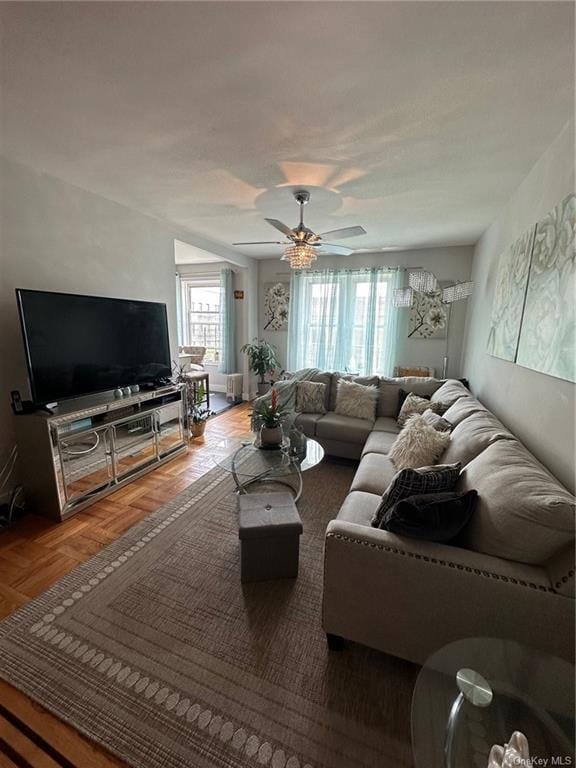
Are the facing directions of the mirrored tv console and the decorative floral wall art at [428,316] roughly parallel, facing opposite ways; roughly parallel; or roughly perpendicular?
roughly perpendicular

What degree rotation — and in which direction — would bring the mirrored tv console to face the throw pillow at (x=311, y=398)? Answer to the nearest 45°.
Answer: approximately 45° to its left

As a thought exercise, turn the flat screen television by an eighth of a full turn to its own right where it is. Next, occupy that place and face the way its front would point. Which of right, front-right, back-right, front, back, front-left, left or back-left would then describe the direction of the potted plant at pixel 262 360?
back-left

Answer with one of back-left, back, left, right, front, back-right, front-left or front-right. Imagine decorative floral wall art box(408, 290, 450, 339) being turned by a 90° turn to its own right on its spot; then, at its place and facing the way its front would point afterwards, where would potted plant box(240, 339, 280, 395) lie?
front

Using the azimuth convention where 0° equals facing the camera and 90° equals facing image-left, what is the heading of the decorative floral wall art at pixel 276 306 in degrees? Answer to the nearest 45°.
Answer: approximately 0°

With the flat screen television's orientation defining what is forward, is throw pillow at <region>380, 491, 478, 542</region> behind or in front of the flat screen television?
in front

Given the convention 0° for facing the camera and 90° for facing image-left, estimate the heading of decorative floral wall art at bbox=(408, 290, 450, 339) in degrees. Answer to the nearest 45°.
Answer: approximately 0°

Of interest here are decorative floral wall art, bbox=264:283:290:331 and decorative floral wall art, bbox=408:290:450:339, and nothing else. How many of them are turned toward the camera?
2

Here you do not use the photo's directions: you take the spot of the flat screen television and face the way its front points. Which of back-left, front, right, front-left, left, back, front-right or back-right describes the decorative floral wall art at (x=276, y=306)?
left

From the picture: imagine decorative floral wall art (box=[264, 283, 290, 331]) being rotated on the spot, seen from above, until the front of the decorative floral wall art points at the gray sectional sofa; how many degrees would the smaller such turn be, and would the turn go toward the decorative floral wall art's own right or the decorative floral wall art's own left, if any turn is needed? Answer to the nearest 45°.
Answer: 0° — it already faces it

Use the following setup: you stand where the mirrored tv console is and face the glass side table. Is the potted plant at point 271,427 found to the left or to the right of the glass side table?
left

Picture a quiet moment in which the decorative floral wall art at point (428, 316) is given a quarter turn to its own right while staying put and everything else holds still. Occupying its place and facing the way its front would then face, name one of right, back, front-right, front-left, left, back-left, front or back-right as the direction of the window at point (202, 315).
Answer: front

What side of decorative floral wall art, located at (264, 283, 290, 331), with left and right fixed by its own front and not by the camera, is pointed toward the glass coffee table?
front
